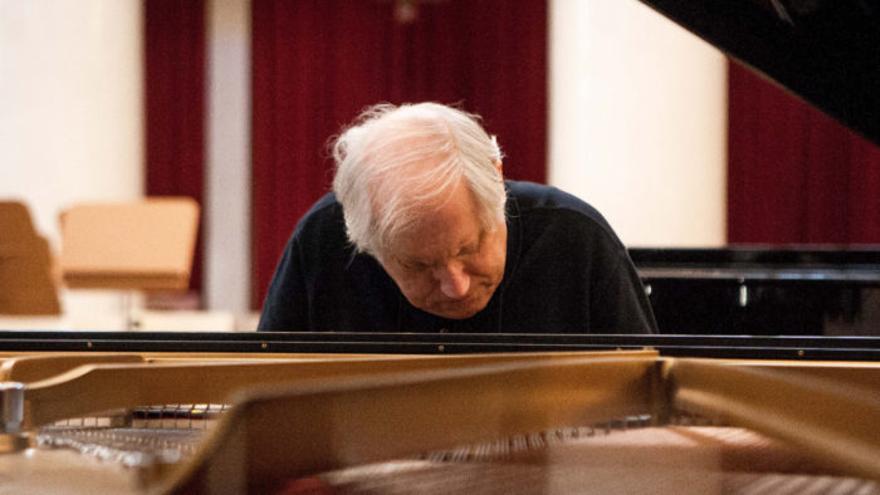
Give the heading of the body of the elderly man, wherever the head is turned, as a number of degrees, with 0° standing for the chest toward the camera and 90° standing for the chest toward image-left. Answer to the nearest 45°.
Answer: approximately 0°
